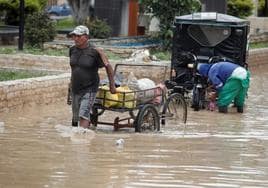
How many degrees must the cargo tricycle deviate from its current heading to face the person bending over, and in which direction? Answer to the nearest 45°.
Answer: approximately 180°

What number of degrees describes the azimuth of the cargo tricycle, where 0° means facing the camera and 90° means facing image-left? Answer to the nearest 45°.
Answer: approximately 45°

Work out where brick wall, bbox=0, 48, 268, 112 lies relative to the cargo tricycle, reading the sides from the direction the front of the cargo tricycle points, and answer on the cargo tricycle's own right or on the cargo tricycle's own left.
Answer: on the cargo tricycle's own right

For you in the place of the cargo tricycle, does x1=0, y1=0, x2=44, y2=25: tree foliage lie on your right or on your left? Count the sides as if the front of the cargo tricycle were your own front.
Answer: on your right

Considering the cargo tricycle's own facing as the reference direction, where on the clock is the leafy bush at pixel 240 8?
The leafy bush is roughly at 5 o'clock from the cargo tricycle.
